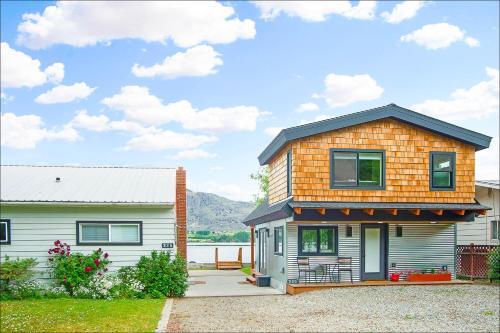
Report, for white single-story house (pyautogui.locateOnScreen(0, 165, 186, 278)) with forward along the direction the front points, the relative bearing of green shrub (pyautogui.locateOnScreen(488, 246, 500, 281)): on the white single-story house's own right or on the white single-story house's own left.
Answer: on the white single-story house's own left

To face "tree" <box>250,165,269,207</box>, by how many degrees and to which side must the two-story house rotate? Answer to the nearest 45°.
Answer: approximately 180°

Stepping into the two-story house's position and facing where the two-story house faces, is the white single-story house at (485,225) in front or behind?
behind

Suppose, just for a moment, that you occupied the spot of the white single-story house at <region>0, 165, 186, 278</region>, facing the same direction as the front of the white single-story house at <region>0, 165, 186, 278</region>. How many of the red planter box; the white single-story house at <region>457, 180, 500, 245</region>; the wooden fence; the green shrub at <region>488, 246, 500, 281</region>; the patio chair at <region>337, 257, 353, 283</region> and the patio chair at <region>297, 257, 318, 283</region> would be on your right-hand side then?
0

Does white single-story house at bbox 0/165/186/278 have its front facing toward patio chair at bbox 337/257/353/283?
no

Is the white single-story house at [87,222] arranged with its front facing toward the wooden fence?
no

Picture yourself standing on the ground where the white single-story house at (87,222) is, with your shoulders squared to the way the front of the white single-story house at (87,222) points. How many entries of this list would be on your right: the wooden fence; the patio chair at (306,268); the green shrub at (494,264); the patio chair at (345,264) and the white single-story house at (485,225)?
0

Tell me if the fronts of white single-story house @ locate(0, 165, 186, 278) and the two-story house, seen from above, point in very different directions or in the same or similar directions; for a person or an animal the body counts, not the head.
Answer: same or similar directions

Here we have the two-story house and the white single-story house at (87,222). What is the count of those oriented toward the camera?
2

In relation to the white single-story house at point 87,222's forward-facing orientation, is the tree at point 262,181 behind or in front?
behind

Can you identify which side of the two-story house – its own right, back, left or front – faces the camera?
front

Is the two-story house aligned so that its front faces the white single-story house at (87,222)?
no

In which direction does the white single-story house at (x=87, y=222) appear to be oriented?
toward the camera
